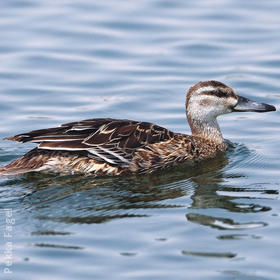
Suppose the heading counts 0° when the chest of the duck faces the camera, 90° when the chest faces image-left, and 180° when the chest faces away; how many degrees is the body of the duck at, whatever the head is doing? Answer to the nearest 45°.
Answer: approximately 270°
